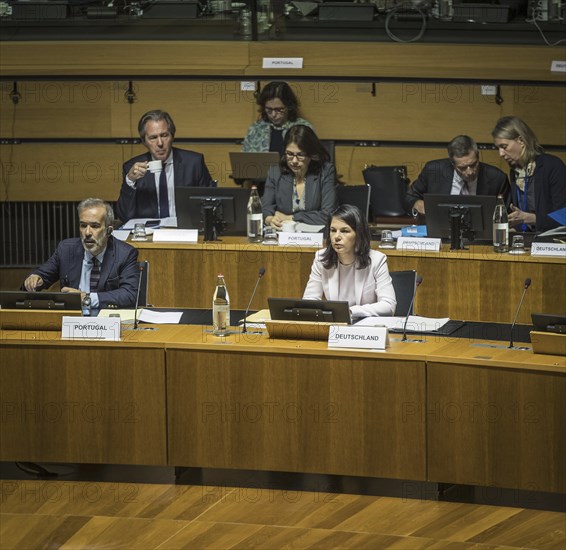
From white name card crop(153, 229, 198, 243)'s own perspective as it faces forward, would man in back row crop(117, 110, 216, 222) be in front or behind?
behind

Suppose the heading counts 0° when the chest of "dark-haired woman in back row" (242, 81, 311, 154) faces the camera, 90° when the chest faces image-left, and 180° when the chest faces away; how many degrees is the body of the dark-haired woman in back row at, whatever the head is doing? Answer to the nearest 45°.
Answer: approximately 0°

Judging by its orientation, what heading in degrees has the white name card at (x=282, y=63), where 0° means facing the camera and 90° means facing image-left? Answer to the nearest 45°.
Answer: approximately 0°

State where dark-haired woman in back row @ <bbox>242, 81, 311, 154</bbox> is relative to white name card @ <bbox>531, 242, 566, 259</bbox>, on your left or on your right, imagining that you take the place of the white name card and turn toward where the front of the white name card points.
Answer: on your right

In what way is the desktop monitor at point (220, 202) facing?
away from the camera

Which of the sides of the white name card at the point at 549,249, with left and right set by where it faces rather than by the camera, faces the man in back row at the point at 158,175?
right

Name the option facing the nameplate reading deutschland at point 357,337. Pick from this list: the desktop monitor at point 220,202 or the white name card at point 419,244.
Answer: the white name card

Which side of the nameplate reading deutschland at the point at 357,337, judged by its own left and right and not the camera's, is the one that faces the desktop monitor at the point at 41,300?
right

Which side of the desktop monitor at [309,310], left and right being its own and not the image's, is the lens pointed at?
back
